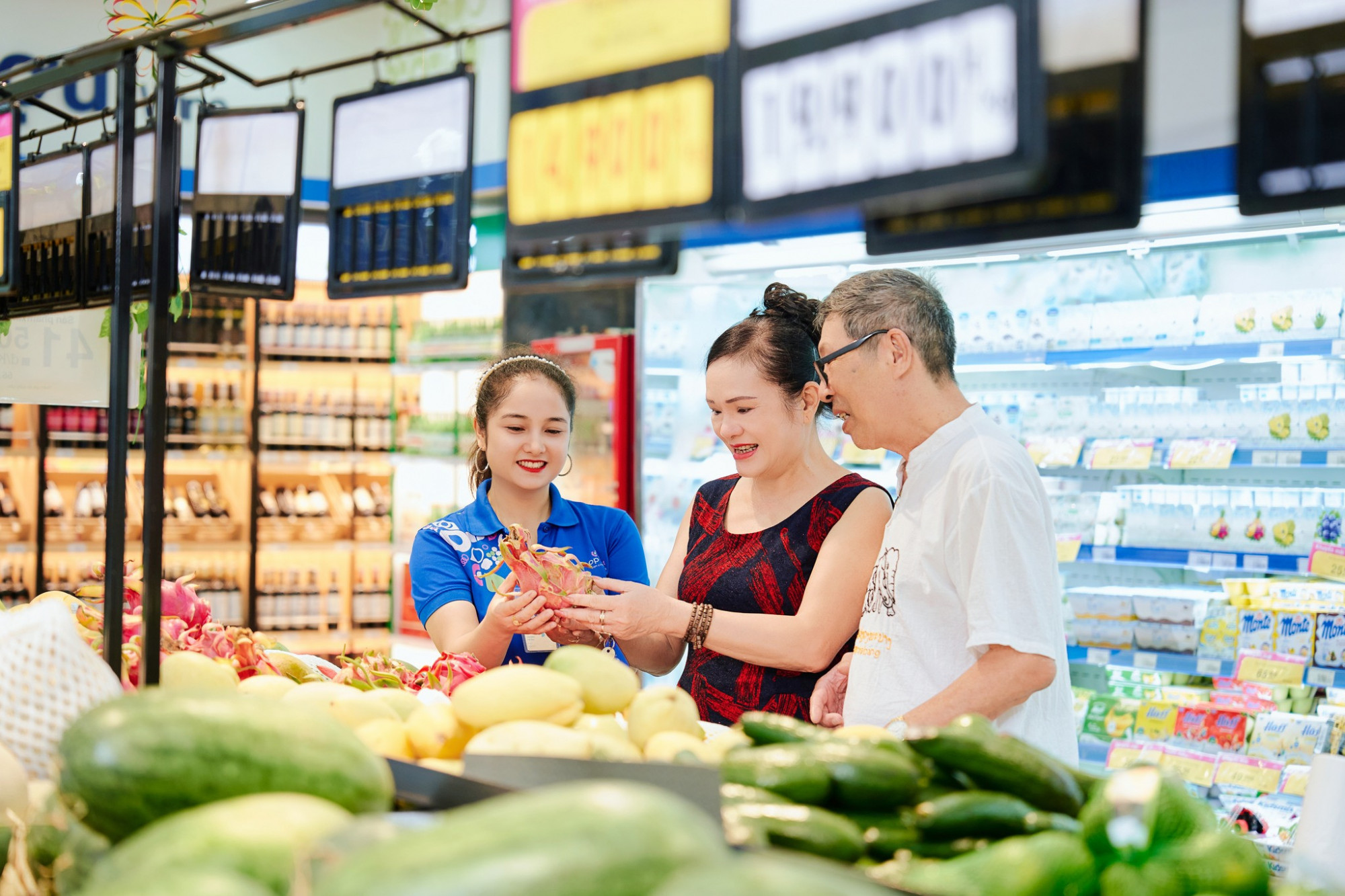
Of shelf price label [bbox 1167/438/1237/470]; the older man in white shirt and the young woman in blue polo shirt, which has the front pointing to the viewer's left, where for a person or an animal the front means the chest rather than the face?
the older man in white shirt

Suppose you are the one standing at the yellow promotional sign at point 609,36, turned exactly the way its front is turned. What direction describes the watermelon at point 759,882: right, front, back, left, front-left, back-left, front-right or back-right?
front-left

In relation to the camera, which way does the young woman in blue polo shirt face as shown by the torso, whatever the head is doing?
toward the camera

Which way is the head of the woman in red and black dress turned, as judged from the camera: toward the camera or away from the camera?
toward the camera

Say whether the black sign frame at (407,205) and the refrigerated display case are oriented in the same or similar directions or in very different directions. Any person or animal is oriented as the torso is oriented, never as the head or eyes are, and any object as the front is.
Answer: same or similar directions

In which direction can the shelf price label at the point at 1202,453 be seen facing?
toward the camera

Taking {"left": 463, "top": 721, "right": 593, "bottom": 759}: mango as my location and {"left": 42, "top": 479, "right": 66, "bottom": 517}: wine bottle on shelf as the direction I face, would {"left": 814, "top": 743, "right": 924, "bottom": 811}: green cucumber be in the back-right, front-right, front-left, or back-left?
back-right

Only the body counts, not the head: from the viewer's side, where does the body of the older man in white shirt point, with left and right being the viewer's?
facing to the left of the viewer

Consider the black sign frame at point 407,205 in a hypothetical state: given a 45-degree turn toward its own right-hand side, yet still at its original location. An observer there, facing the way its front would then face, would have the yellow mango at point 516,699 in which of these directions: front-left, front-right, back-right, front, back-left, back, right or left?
left

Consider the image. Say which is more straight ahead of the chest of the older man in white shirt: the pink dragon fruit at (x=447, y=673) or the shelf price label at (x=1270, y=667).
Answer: the pink dragon fruit

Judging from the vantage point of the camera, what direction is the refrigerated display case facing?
facing the viewer and to the left of the viewer

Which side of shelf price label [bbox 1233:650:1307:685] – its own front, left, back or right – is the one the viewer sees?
front

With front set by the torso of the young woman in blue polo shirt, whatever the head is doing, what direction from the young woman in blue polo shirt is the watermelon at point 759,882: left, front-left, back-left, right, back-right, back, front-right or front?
front

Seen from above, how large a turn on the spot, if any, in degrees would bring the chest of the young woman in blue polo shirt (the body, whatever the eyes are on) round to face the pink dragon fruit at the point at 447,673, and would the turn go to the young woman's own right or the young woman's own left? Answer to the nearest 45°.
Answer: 0° — they already face it

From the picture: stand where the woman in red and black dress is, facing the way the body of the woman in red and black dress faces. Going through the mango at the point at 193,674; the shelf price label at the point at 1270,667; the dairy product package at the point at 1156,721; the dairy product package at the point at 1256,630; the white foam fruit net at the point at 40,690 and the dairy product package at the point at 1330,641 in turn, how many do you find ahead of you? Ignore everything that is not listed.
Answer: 2

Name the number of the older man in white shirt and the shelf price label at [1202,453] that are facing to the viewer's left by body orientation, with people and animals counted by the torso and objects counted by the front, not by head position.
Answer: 1

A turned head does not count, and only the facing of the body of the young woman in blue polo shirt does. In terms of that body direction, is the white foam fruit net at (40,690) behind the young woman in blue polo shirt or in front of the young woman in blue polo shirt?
in front

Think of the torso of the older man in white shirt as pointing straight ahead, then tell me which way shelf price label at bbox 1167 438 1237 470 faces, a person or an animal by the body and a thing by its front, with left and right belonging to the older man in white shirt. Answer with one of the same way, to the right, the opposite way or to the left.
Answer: to the left
